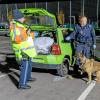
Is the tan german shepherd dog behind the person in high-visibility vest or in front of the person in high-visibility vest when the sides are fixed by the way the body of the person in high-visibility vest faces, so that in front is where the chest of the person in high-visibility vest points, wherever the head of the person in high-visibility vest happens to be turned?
in front

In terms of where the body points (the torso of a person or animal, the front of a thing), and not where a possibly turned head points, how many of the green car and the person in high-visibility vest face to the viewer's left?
0

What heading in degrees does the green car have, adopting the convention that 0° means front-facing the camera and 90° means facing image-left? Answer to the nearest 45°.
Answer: approximately 225°

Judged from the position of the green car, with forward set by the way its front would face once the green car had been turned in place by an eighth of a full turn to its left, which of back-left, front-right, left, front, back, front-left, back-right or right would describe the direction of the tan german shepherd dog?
back-right

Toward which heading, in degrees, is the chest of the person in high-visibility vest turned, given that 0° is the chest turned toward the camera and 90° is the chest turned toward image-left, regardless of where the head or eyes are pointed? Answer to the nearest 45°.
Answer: approximately 270°

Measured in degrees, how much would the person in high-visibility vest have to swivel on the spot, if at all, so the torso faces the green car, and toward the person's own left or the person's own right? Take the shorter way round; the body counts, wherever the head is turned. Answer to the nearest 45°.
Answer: approximately 45° to the person's own left

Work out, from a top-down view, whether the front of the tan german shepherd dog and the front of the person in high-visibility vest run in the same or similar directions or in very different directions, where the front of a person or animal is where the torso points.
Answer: very different directions

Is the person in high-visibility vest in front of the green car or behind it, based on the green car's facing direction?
behind
